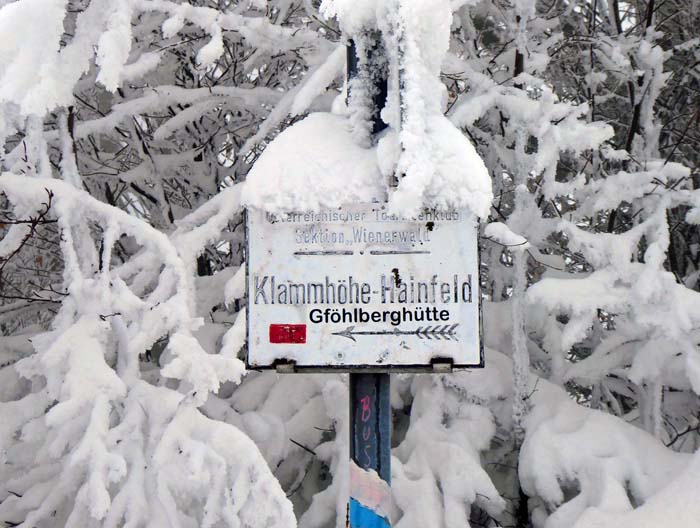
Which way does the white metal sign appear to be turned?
toward the camera
